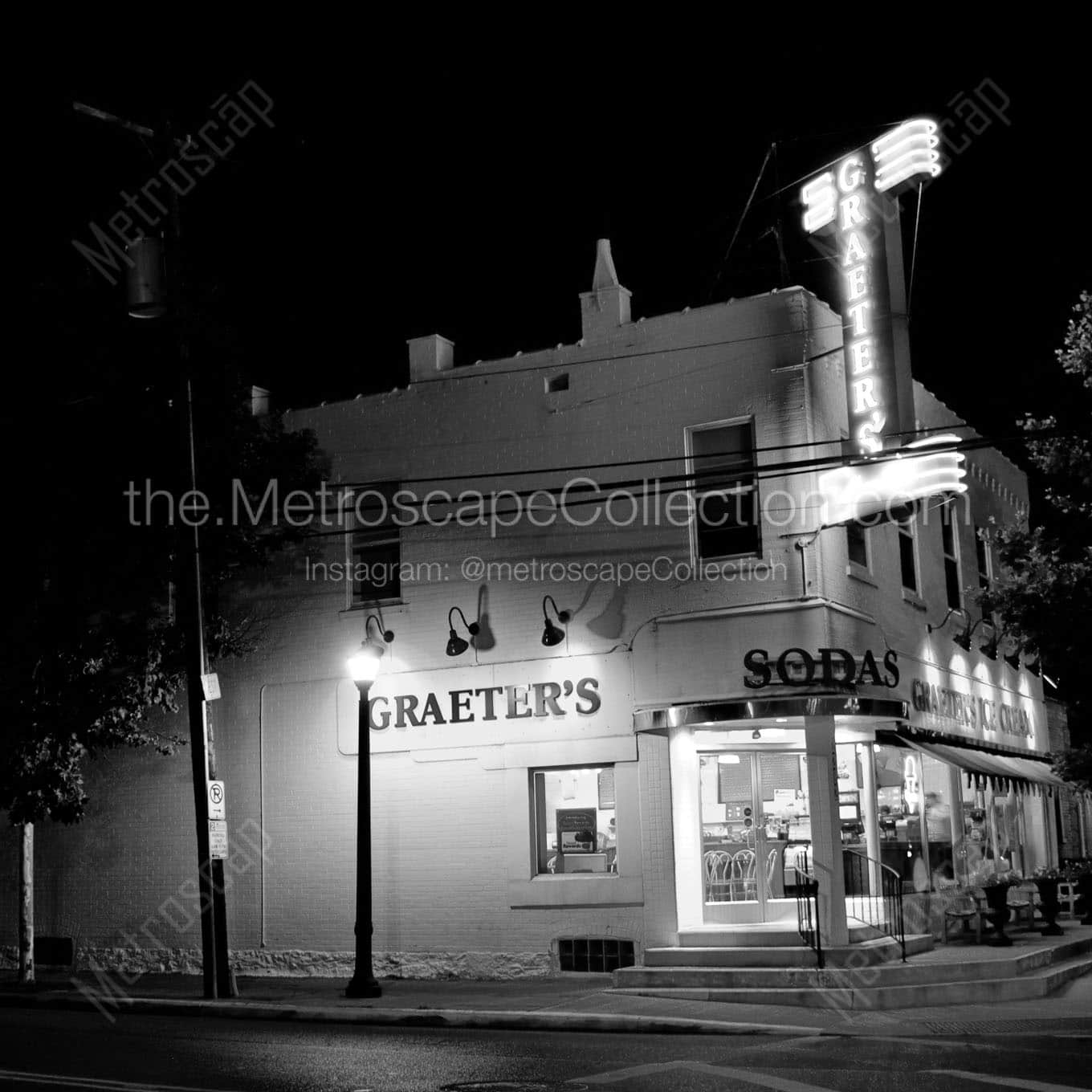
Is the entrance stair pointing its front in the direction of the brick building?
no

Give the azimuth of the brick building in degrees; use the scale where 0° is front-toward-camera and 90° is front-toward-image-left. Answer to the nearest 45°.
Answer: approximately 315°

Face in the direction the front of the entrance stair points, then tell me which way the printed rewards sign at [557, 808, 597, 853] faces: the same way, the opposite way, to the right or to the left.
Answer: the same way

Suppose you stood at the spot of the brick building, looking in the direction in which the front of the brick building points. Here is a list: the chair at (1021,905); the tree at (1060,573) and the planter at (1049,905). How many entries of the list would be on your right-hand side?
0

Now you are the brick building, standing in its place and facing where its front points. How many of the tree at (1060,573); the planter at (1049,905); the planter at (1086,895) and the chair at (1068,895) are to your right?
0

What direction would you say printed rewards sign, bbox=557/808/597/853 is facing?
toward the camera

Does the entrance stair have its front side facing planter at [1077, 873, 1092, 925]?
no

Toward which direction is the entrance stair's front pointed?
toward the camera

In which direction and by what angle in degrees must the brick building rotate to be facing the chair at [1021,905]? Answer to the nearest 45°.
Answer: approximately 90° to its left

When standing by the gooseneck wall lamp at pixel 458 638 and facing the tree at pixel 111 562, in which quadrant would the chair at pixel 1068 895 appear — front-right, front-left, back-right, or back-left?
back-right

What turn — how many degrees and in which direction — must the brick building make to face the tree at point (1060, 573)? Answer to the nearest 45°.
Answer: approximately 90° to its left

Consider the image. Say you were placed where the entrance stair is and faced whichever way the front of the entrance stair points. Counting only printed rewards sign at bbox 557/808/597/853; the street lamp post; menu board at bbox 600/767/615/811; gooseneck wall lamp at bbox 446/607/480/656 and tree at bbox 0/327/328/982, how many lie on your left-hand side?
0

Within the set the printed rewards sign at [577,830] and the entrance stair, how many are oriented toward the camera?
2

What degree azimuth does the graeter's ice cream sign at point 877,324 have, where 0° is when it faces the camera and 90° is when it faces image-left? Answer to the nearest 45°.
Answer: approximately 45°

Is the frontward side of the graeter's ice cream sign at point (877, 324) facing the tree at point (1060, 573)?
no
